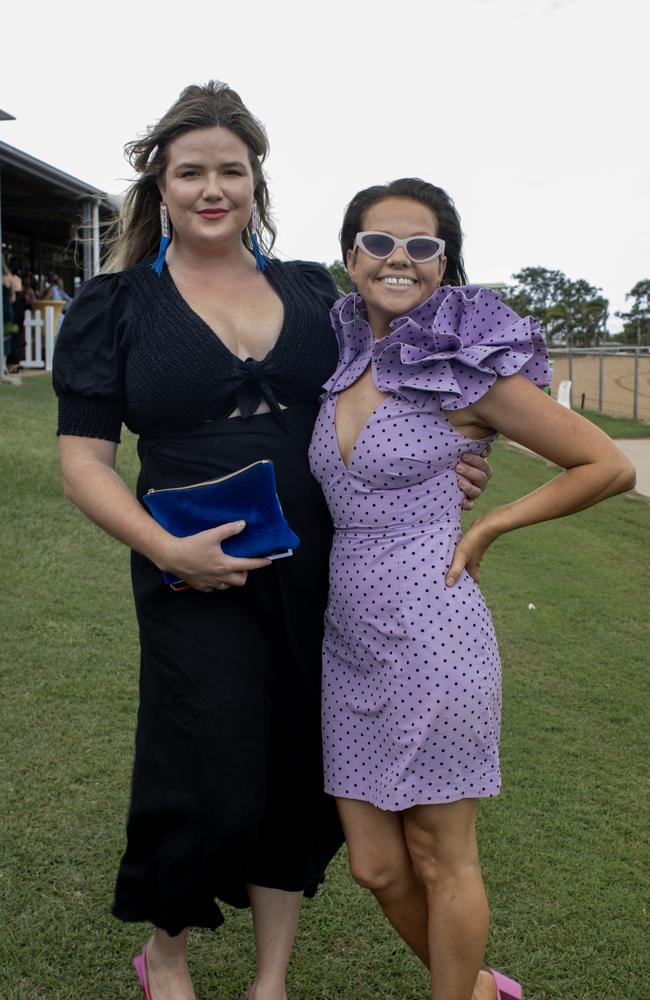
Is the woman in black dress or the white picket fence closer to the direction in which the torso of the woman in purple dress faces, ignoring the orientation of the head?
the woman in black dress

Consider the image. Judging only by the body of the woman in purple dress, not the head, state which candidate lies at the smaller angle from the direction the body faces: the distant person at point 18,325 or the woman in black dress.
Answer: the woman in black dress

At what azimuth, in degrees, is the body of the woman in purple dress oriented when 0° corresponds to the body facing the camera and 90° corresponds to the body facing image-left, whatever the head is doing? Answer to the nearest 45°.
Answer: approximately 45°

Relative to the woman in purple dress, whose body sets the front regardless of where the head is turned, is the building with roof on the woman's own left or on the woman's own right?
on the woman's own right

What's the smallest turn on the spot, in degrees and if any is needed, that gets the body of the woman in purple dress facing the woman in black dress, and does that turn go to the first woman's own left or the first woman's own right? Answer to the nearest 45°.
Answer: approximately 45° to the first woman's own right
